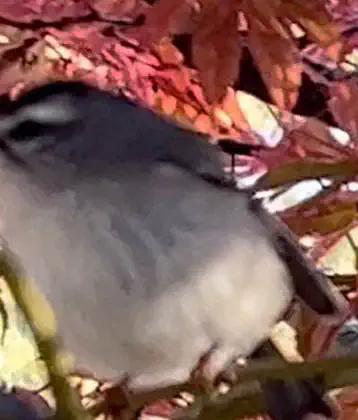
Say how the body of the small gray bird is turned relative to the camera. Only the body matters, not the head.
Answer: to the viewer's left
